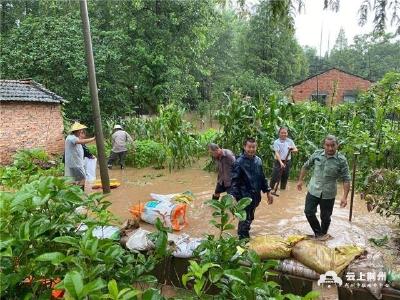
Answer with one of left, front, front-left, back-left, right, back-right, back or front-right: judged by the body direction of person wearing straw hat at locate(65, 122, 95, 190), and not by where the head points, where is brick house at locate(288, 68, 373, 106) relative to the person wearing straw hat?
front-left

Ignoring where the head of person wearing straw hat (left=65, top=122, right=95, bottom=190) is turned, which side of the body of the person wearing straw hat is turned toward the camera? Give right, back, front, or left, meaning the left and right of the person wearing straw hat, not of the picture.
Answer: right

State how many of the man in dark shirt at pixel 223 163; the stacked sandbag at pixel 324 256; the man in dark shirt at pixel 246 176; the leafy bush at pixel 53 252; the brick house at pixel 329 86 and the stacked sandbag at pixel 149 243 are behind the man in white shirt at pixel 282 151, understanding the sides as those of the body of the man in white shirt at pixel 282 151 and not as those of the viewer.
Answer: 1

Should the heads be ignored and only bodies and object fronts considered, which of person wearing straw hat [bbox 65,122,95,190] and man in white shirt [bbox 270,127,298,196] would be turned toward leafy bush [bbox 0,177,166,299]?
the man in white shirt

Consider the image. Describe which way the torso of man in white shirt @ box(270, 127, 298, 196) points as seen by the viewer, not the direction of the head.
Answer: toward the camera

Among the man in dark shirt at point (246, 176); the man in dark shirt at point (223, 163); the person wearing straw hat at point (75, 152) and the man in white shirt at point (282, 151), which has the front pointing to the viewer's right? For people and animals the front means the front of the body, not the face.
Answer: the person wearing straw hat

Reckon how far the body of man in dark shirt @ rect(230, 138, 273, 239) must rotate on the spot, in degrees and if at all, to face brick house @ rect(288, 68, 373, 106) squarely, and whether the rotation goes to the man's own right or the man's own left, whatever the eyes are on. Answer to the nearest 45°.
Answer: approximately 180°

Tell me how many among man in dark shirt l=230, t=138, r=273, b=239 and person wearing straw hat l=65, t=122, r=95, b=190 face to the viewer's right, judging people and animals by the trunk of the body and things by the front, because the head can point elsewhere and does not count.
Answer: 1

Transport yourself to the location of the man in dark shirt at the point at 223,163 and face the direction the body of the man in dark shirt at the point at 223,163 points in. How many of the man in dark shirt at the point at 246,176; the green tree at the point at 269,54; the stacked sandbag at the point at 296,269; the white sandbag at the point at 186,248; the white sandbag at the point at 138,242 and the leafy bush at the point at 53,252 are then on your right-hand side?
1

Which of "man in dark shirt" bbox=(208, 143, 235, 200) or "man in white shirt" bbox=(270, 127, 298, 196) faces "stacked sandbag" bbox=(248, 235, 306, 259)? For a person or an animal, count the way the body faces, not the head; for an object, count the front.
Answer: the man in white shirt

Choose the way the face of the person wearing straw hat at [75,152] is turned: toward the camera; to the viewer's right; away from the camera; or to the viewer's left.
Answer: to the viewer's right

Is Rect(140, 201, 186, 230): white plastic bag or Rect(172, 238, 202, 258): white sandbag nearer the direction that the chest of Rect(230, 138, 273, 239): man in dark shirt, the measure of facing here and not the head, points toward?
the white sandbag

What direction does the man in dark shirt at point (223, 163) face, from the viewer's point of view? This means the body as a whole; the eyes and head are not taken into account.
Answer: to the viewer's left

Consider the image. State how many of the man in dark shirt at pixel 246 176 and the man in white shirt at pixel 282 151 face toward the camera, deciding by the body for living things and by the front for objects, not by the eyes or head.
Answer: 2

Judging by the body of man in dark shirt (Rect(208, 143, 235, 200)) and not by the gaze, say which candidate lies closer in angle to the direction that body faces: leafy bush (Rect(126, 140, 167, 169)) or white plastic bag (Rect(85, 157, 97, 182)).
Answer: the white plastic bag

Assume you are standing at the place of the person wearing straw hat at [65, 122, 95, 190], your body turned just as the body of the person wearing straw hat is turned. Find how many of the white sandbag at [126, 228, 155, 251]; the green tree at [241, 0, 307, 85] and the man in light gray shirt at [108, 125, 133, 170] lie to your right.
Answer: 1

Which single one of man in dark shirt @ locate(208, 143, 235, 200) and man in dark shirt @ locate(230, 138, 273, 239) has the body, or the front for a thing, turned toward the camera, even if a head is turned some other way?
man in dark shirt @ locate(230, 138, 273, 239)
